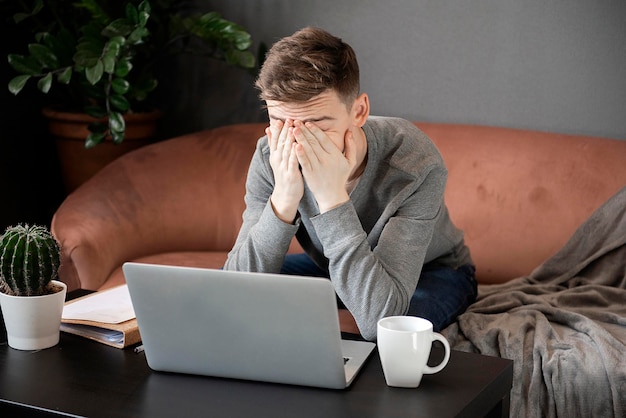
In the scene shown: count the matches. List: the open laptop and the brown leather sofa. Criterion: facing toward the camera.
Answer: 1

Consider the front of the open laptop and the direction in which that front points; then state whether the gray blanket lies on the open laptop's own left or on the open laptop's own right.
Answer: on the open laptop's own right

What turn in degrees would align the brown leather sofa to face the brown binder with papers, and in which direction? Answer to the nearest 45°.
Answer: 0° — it already faces it

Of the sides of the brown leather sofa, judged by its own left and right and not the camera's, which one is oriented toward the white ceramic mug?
front

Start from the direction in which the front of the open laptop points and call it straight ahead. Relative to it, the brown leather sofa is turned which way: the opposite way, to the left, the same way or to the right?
the opposite way

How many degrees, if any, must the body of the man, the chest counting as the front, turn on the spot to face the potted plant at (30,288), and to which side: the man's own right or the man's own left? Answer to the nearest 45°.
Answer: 0° — they already face it

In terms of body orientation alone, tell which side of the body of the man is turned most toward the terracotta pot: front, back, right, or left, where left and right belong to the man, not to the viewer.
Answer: right

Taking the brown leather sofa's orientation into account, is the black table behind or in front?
in front

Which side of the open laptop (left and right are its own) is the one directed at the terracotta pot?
front

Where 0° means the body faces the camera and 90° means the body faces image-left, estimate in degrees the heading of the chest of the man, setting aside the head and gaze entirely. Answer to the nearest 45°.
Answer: approximately 45°

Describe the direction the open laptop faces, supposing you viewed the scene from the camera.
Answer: facing away from the viewer

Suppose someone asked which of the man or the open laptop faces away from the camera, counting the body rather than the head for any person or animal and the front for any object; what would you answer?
the open laptop
